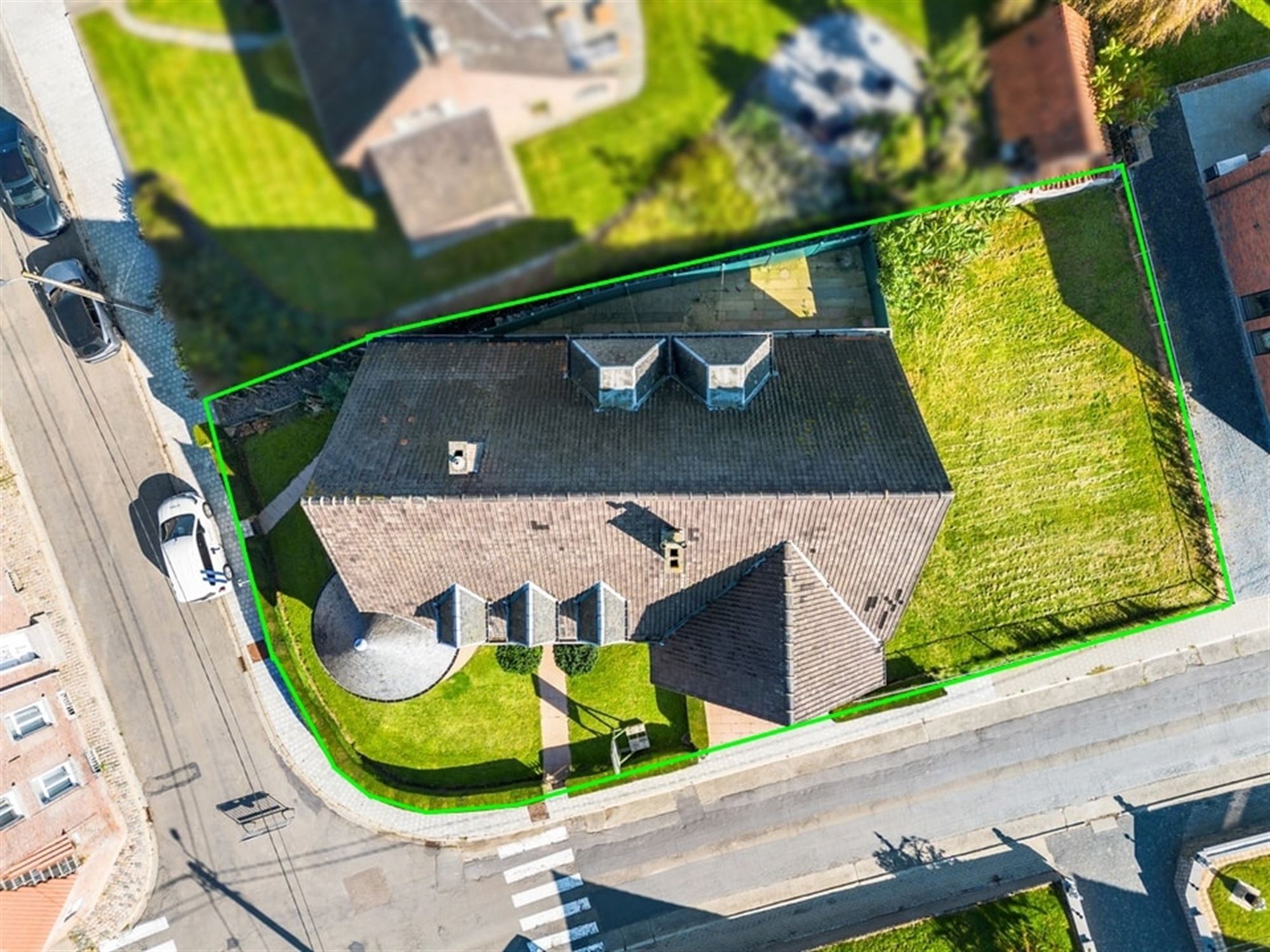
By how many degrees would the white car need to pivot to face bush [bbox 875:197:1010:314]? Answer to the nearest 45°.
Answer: approximately 135° to its right

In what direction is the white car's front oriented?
away from the camera

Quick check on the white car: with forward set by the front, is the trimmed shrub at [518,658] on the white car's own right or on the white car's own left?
on the white car's own right

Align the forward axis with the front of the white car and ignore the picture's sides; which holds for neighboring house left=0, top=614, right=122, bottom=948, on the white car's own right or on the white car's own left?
on the white car's own left

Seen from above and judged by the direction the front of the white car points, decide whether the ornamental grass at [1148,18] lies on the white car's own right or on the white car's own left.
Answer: on the white car's own right

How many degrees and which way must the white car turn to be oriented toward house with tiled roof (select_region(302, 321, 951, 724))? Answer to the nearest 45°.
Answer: approximately 135° to its right
